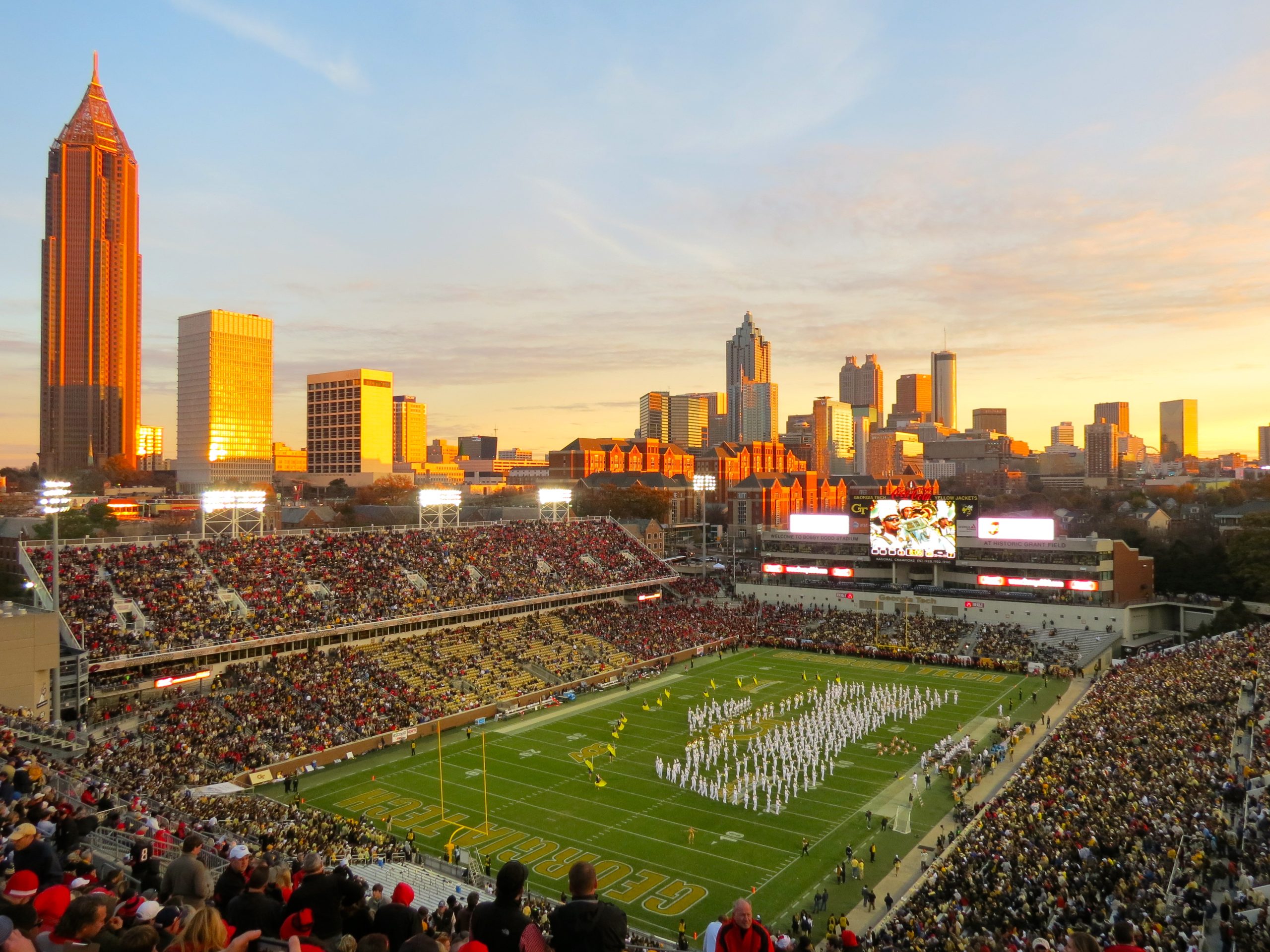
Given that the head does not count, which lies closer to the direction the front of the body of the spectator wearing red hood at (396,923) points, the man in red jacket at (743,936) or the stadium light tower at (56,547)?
the stadium light tower

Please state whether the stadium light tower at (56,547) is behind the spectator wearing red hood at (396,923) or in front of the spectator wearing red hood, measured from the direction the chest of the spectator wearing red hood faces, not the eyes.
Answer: in front

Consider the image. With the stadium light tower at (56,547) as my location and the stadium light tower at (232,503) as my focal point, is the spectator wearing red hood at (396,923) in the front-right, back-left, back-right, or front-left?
back-right

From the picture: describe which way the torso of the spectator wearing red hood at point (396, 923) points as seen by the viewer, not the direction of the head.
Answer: away from the camera

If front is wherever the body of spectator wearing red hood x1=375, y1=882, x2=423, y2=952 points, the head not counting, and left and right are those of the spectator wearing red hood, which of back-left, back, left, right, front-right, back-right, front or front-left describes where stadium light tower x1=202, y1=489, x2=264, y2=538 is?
front

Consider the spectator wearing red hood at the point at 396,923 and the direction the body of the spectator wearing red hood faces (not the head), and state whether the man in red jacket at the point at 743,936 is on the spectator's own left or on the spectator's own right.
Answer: on the spectator's own right

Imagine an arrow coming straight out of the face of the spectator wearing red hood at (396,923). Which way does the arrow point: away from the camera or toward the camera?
away from the camera

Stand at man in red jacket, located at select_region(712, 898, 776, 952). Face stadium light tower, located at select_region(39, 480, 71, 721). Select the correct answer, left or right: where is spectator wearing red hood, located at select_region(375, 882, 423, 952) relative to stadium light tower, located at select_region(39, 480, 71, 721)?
left
